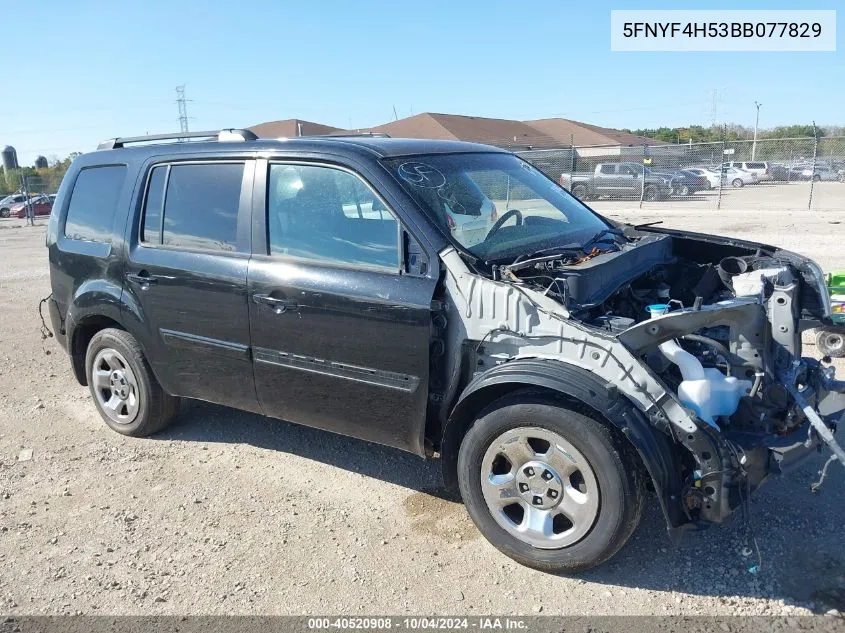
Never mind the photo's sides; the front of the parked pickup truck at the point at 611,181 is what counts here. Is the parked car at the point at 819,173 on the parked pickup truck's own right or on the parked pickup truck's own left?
on the parked pickup truck's own left

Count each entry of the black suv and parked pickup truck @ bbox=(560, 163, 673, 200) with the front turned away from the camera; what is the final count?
0

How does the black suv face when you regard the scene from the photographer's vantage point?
facing the viewer and to the right of the viewer

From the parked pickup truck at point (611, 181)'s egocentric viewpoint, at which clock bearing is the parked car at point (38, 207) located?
the parked car at point (38, 207) is roughly at 6 o'clock from the parked pickup truck at point (611, 181).

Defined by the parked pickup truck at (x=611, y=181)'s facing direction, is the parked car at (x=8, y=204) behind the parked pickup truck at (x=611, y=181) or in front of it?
behind

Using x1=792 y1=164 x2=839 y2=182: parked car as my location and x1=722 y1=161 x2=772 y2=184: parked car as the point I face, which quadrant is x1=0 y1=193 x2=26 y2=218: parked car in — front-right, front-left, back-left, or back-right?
front-left

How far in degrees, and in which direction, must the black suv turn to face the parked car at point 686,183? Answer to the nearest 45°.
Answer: approximately 135° to its left

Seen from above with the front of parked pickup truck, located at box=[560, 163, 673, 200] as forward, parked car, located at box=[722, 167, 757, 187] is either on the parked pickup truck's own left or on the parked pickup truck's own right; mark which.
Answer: on the parked pickup truck's own left

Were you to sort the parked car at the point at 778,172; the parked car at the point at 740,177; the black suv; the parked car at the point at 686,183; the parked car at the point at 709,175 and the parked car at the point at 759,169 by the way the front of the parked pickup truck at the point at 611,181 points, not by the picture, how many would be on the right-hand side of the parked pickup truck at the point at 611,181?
1

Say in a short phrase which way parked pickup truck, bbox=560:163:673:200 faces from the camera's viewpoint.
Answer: facing to the right of the viewer

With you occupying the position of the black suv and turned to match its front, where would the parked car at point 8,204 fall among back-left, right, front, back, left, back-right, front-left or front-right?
back

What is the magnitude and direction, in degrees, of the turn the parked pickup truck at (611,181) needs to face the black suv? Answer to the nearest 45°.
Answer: approximately 90° to its right

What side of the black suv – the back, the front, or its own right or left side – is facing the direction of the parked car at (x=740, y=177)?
left
